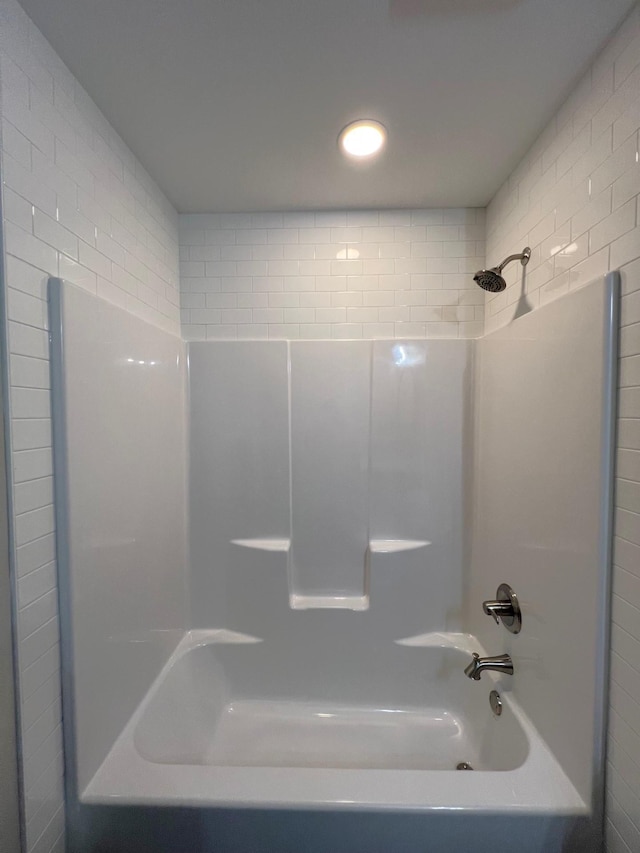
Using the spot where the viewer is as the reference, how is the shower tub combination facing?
facing the viewer
